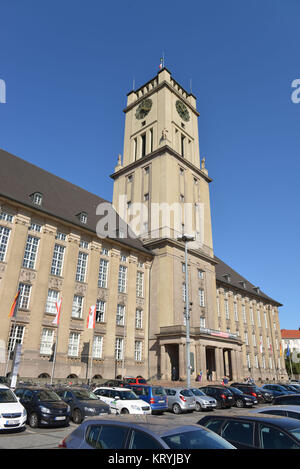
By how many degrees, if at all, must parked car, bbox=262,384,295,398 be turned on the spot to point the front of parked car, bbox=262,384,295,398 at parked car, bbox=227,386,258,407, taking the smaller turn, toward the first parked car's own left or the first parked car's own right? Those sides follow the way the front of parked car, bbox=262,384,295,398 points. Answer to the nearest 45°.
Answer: approximately 45° to the first parked car's own right

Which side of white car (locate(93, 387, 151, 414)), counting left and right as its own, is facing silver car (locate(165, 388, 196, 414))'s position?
left

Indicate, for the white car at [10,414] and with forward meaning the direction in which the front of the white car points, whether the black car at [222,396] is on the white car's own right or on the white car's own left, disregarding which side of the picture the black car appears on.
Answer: on the white car's own left

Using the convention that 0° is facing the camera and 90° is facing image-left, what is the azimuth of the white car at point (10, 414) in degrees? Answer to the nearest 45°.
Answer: approximately 315°

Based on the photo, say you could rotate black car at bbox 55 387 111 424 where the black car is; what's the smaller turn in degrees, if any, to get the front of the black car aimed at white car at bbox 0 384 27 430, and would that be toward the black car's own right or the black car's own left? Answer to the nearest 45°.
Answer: approximately 90° to the black car's own right
